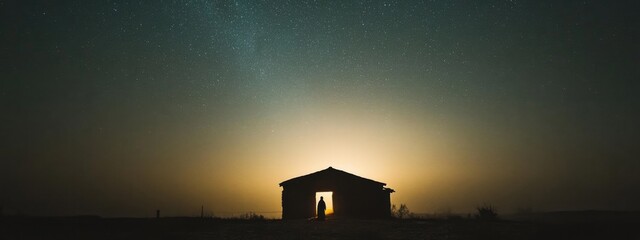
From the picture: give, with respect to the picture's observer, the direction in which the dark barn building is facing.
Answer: facing the viewer
